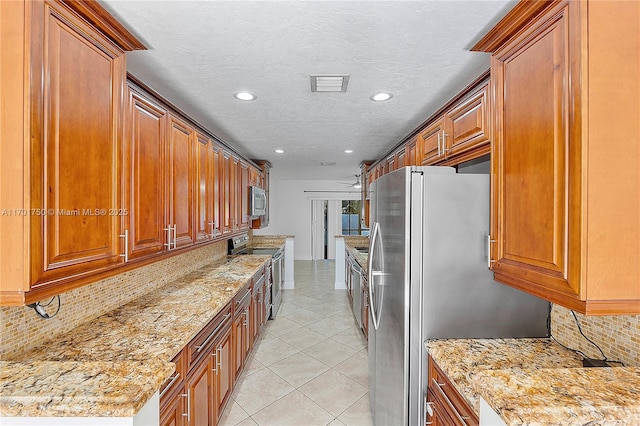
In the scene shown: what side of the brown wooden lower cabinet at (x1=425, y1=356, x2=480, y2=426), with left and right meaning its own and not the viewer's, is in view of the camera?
left

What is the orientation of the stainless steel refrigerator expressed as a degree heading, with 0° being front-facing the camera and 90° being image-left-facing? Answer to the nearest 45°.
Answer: approximately 90°

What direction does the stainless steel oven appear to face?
to the viewer's right

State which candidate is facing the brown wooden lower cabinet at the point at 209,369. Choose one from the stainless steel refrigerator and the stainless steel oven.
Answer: the stainless steel refrigerator

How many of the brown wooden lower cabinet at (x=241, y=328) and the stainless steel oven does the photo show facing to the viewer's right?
2

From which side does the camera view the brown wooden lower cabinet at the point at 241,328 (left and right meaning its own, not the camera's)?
right

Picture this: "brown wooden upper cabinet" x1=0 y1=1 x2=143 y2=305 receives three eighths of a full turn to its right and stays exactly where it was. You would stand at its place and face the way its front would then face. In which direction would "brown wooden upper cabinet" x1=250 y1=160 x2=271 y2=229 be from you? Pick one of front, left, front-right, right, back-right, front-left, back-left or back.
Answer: back-right

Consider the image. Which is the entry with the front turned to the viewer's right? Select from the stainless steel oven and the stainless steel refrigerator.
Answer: the stainless steel oven

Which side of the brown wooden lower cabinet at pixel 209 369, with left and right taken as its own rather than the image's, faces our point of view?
right
